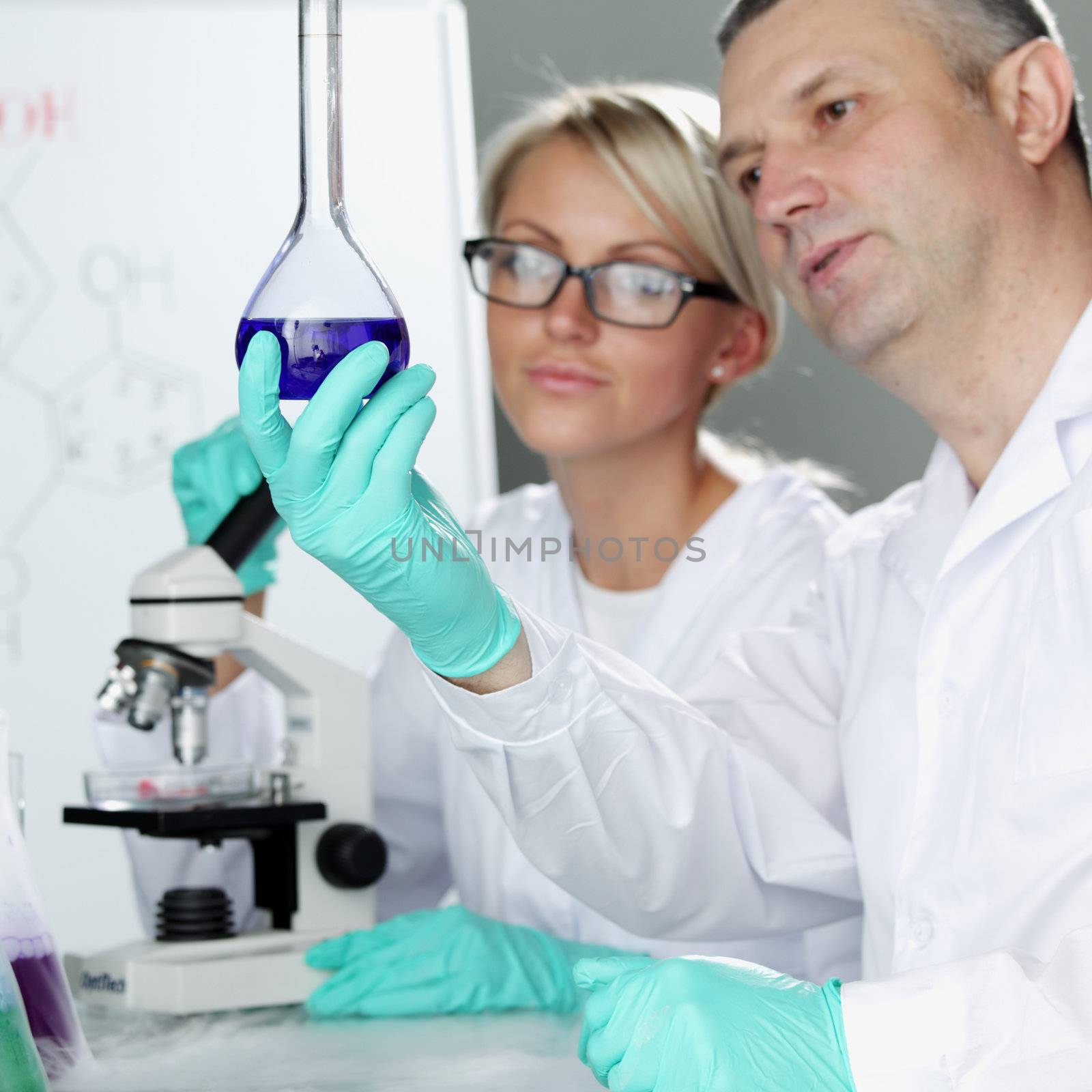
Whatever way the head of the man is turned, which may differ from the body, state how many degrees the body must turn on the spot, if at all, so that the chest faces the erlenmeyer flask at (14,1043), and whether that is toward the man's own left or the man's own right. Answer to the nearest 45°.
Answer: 0° — they already face it

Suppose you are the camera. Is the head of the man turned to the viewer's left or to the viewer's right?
to the viewer's left

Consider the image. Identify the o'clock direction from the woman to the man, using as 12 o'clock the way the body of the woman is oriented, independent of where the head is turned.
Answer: The man is roughly at 10 o'clock from the woman.

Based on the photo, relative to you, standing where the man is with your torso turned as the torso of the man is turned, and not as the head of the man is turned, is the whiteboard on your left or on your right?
on your right

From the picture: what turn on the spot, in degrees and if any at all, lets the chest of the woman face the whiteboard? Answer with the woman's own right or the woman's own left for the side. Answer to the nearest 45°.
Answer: approximately 90° to the woman's own right

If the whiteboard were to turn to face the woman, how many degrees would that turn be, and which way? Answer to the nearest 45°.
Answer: approximately 45° to its left
